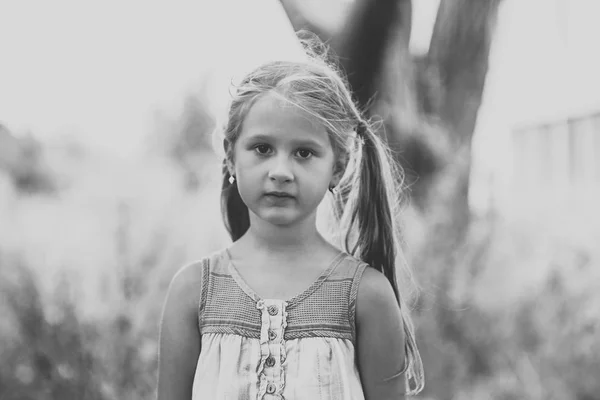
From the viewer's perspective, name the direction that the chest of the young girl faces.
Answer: toward the camera

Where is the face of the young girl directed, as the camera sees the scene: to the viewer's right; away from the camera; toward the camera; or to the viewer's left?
toward the camera
